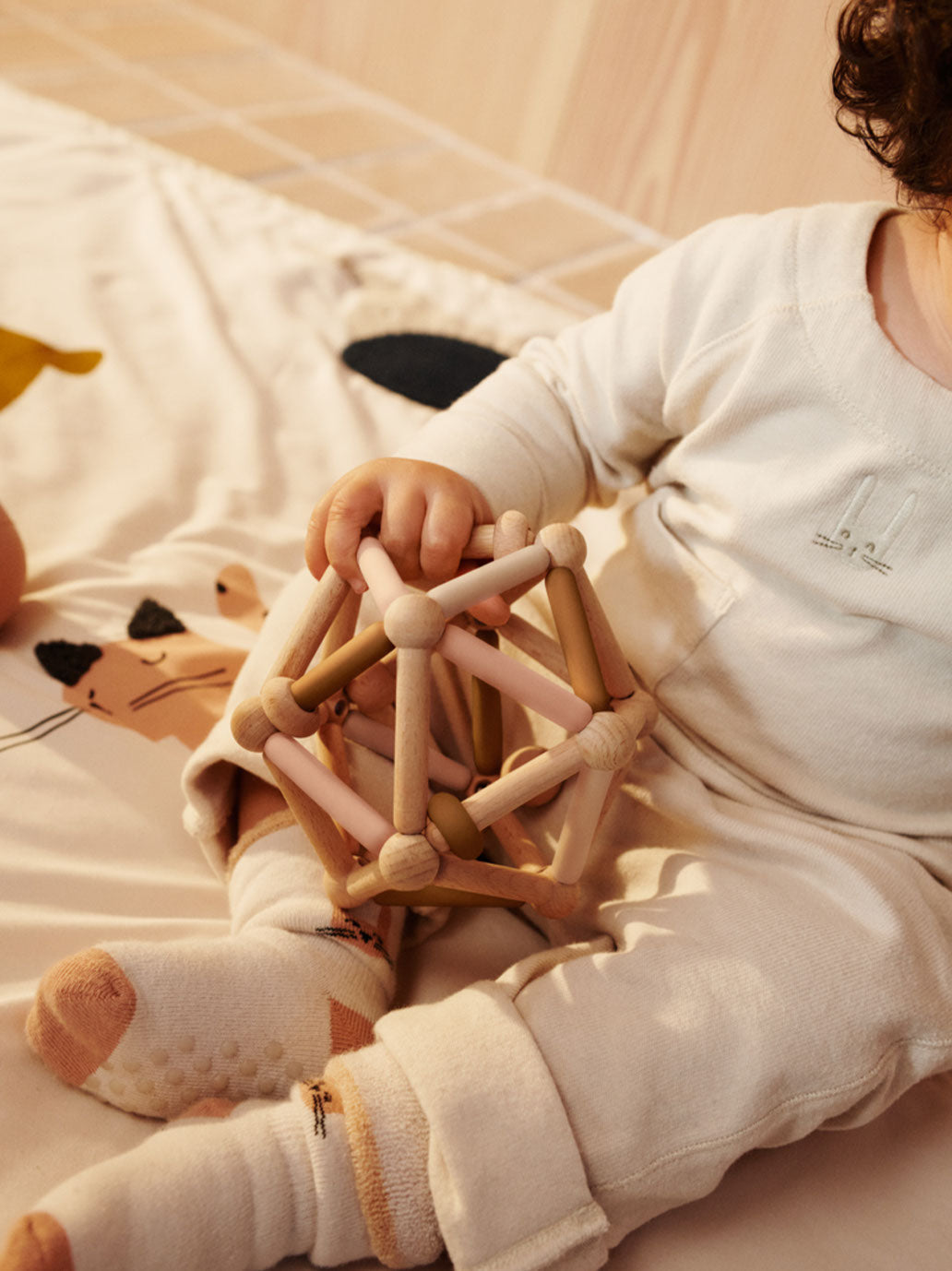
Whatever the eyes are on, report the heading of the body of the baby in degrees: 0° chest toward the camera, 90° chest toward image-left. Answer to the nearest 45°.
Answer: approximately 45°
